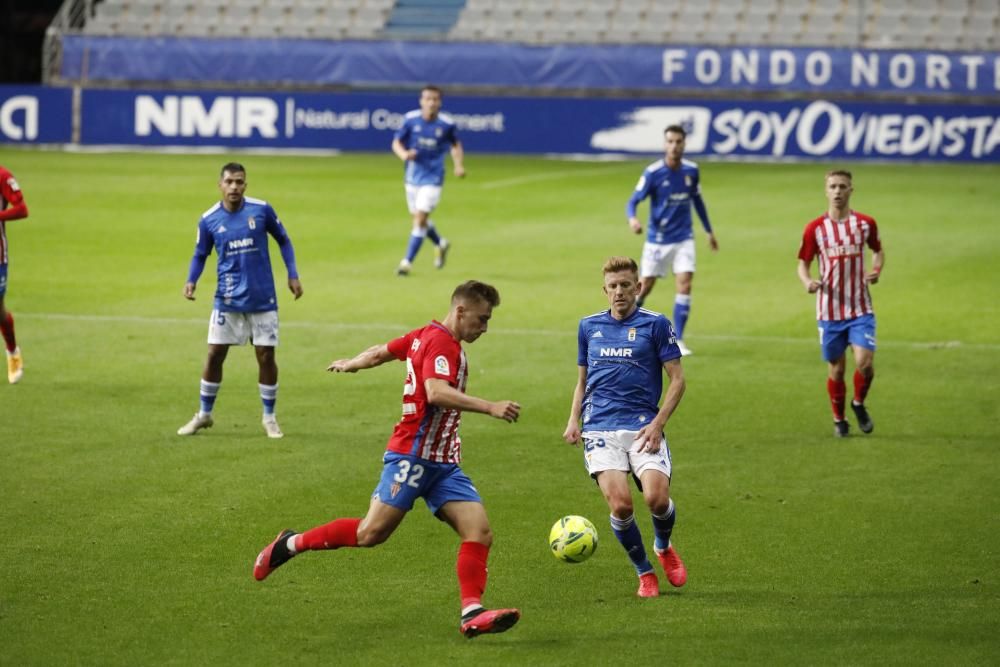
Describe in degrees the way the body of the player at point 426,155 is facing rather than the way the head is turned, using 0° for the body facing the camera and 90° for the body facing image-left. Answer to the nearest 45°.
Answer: approximately 0°

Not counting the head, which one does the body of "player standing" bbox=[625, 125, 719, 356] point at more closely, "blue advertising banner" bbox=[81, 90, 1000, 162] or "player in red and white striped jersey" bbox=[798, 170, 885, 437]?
the player in red and white striped jersey

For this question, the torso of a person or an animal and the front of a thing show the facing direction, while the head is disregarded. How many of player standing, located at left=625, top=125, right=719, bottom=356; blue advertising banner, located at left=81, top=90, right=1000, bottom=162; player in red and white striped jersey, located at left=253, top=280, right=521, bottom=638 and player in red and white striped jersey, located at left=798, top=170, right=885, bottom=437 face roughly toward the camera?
3

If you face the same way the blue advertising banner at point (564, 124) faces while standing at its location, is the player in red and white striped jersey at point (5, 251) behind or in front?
in front

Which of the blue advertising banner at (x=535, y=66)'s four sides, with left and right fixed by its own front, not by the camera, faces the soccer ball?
front

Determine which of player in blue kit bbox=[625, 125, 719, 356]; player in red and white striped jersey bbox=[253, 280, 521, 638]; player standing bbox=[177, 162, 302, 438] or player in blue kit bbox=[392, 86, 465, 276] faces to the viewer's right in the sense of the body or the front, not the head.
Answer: the player in red and white striped jersey

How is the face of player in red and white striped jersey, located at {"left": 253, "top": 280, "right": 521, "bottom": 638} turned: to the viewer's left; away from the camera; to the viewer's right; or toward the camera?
to the viewer's right

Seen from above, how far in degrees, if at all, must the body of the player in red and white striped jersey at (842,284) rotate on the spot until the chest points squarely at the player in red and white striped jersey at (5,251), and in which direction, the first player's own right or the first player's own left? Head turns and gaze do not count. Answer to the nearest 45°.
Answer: approximately 90° to the first player's own right

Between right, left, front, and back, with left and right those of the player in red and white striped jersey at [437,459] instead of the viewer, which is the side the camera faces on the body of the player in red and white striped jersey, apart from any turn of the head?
right

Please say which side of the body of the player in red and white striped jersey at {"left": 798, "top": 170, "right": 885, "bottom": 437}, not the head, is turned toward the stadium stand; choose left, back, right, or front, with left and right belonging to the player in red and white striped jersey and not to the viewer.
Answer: back
